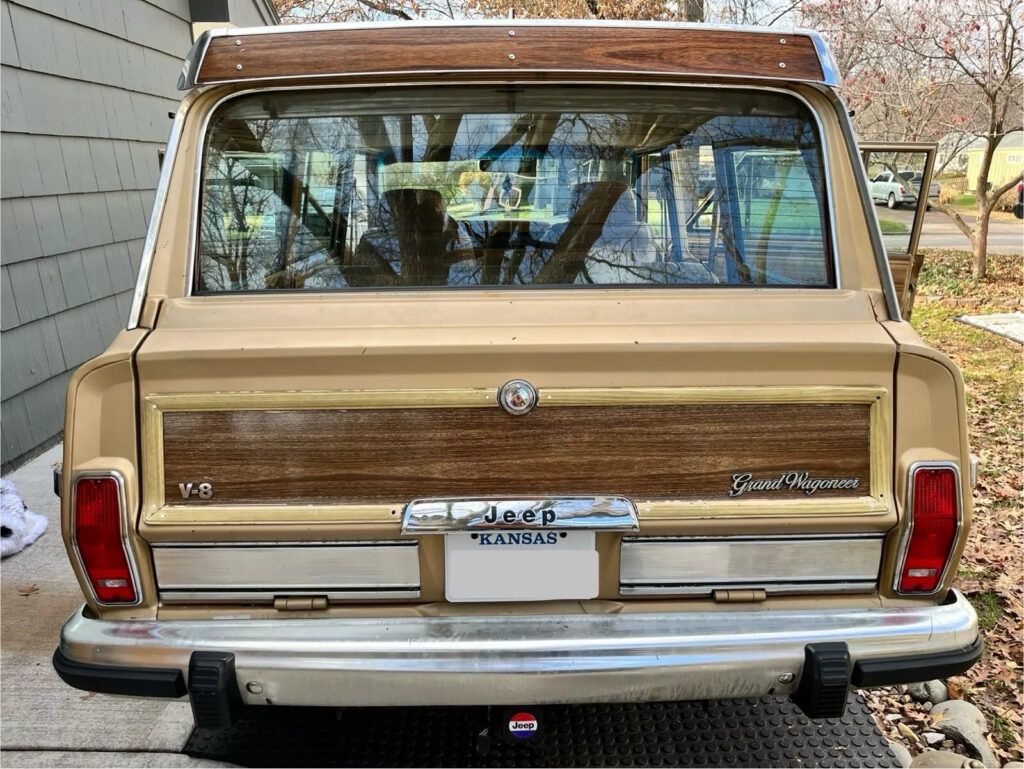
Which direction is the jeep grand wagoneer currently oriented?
away from the camera

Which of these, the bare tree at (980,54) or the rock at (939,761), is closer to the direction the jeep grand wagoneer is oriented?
the bare tree

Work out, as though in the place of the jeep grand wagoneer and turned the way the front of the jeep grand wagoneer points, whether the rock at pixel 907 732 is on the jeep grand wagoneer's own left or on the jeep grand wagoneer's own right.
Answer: on the jeep grand wagoneer's own right

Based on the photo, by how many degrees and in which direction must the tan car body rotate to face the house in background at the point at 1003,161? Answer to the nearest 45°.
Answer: approximately 45° to its right

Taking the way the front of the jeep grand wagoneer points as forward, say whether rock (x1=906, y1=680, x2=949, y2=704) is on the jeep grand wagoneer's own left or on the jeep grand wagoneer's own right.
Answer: on the jeep grand wagoneer's own right

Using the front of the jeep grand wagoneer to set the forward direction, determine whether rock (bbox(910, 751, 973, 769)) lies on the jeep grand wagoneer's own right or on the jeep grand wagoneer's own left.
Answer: on the jeep grand wagoneer's own right

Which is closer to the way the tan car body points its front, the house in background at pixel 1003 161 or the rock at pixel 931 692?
the house in background

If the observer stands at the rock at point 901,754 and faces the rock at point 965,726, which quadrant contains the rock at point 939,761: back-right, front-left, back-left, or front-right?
front-right
